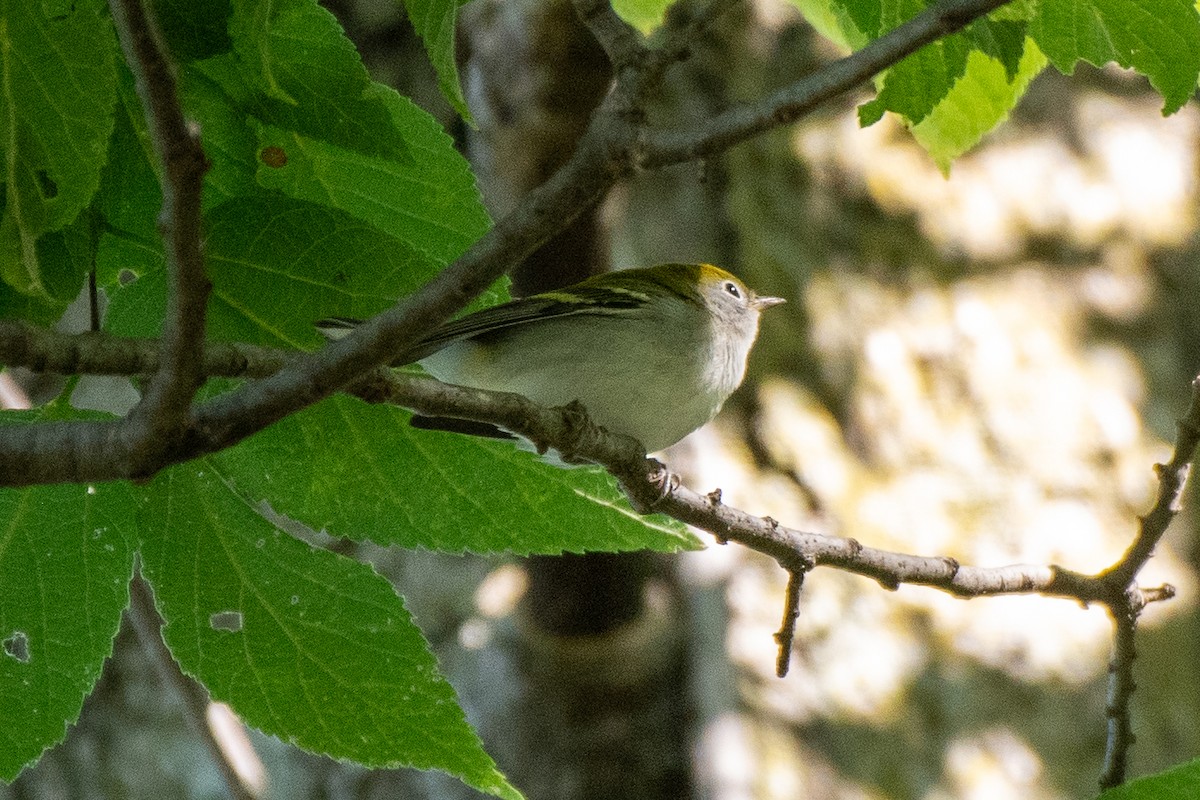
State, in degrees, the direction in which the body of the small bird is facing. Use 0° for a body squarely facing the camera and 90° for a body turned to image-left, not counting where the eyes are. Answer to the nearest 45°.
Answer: approximately 270°

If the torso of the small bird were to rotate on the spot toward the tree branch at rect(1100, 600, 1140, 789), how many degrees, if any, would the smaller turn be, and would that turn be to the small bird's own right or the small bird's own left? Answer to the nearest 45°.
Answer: approximately 45° to the small bird's own right

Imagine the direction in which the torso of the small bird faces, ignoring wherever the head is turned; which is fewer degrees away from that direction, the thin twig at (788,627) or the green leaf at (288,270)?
the thin twig
